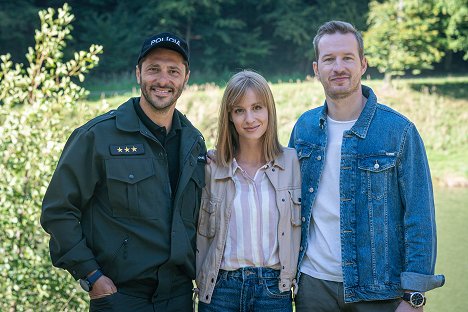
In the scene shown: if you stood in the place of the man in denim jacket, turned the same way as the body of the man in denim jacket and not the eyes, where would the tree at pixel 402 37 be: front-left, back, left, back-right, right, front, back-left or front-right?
back-right

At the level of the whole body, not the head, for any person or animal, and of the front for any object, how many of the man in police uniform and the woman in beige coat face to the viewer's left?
0

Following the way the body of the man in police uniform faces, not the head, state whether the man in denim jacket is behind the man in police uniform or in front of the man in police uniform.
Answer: in front

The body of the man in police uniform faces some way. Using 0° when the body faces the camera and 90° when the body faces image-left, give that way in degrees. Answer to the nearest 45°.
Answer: approximately 315°

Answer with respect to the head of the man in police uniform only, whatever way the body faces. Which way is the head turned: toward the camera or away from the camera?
toward the camera

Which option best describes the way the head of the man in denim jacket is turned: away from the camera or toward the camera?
toward the camera

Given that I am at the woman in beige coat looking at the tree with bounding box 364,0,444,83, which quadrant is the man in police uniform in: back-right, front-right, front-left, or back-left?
back-left

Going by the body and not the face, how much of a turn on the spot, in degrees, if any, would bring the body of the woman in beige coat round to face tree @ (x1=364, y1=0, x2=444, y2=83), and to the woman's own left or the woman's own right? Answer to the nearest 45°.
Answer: approximately 180°

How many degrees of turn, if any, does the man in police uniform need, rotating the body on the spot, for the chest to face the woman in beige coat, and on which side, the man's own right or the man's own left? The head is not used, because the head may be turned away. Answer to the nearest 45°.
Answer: approximately 45° to the man's own left

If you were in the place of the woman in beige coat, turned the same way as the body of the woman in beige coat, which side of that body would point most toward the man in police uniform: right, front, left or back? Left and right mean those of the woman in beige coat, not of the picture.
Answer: right

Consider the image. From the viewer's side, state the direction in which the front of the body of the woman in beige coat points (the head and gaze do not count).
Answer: toward the camera

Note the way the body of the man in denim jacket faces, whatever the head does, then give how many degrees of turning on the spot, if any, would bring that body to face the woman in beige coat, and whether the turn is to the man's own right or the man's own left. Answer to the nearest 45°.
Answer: approximately 45° to the man's own right

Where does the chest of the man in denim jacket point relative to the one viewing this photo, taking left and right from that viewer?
facing the viewer and to the left of the viewer
